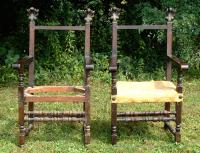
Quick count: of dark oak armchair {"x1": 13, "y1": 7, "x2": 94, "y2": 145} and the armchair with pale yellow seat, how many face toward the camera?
2

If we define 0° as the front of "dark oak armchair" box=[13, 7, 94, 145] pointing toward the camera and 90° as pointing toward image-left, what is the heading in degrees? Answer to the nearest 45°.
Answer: approximately 0°

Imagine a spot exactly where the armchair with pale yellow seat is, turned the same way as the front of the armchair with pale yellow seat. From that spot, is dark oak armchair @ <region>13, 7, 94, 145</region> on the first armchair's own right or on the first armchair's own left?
on the first armchair's own right

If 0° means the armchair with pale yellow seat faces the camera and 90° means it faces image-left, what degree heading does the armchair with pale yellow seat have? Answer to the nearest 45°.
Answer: approximately 0°

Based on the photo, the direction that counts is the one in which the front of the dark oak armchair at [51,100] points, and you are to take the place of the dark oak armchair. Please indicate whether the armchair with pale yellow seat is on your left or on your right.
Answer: on your left
